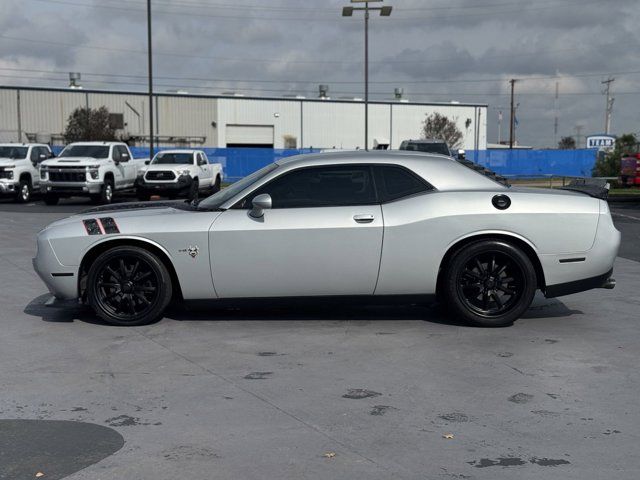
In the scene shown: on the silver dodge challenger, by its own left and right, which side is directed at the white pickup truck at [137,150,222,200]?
right

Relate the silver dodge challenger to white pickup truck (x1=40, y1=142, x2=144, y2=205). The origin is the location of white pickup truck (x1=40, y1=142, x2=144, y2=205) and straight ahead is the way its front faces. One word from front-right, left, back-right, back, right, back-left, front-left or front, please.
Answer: front-left

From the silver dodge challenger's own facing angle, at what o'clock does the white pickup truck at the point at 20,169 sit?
The white pickup truck is roughly at 2 o'clock from the silver dodge challenger.

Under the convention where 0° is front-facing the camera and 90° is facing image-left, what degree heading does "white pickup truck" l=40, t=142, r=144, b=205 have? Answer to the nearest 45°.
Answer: approximately 45°

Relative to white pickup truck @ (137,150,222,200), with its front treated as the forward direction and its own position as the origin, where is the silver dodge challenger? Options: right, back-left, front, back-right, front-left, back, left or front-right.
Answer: front-left

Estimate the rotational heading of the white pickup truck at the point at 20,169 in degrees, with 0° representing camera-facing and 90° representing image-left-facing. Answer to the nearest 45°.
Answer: approximately 45°

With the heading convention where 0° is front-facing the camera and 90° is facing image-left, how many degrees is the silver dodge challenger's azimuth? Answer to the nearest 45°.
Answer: approximately 90°

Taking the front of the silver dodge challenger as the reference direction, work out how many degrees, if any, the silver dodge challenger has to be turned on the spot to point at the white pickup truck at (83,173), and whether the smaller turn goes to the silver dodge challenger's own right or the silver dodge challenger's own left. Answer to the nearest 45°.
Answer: approximately 45° to the silver dodge challenger's own right
